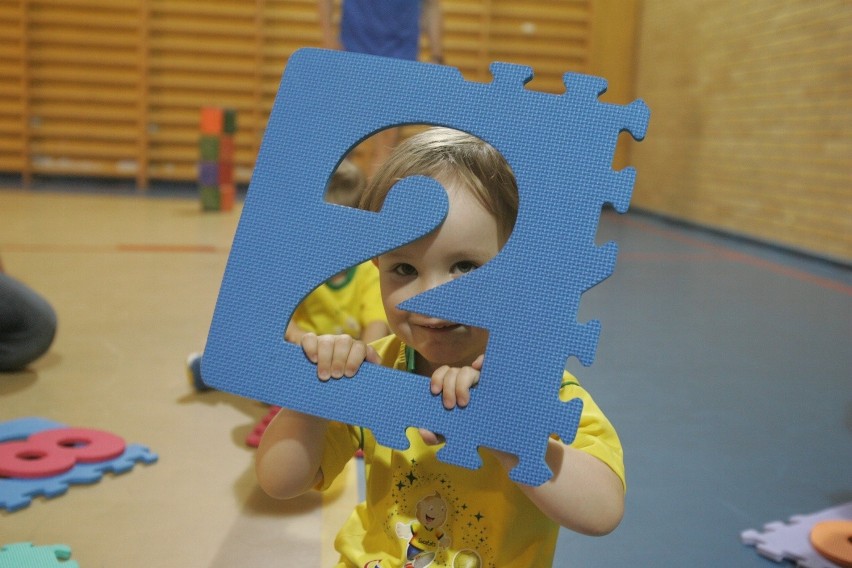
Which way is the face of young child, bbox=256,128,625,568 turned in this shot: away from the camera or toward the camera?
toward the camera

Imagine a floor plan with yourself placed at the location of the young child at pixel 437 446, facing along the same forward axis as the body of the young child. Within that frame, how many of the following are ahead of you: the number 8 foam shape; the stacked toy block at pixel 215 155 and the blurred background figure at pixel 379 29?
0

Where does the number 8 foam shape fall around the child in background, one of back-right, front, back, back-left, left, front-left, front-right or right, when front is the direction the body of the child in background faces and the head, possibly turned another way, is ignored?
front

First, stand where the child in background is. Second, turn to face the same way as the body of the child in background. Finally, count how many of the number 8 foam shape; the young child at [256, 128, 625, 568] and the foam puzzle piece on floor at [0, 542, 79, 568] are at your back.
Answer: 0

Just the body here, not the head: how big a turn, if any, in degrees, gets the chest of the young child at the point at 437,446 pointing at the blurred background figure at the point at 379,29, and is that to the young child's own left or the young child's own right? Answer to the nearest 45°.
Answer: approximately 180°

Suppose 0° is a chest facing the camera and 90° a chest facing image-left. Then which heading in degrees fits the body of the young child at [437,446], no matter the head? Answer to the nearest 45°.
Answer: approximately 0°

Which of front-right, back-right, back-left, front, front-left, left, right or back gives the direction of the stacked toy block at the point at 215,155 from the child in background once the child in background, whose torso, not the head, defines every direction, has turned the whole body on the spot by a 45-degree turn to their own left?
back

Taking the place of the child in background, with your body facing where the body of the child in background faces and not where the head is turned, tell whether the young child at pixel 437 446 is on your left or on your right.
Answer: on your left

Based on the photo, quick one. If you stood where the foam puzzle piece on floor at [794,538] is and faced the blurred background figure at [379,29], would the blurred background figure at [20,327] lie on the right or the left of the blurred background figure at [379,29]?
left

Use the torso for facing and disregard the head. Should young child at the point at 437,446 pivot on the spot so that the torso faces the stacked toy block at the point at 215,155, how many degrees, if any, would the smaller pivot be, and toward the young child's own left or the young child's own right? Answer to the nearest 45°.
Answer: approximately 180°

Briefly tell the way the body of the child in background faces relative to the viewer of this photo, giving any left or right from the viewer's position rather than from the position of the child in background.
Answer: facing the viewer and to the left of the viewer

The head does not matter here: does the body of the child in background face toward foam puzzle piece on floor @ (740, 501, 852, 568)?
no
